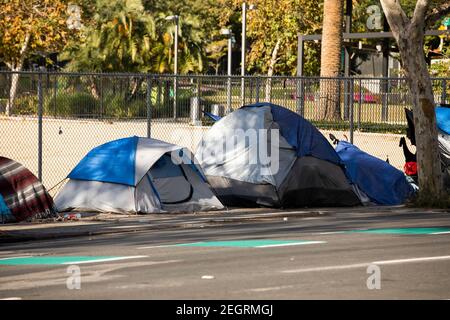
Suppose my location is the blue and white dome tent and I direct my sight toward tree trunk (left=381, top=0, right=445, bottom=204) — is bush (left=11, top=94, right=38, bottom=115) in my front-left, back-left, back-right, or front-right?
back-left

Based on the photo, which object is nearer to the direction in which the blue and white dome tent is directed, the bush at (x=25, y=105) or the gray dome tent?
the gray dome tent

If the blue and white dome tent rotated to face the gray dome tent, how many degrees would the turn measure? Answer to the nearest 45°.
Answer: approximately 45° to its left

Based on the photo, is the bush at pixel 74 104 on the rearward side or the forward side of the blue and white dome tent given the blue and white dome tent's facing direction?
on the rearward side

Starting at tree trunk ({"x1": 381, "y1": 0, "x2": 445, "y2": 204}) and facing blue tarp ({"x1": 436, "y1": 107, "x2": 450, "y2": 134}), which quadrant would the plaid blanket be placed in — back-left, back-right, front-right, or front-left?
back-left

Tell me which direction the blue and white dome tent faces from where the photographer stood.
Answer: facing the viewer and to the right of the viewer

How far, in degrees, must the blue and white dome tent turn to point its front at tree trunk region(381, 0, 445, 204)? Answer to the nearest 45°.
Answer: approximately 45° to its left

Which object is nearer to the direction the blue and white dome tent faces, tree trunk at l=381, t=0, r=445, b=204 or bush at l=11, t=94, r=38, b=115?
the tree trunk

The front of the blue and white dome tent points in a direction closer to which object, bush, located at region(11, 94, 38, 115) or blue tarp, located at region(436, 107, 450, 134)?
the blue tarp

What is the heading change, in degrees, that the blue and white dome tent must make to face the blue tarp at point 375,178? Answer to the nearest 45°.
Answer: approximately 45° to its left

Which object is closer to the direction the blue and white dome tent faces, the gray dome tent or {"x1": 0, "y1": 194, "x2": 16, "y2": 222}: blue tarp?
the gray dome tent

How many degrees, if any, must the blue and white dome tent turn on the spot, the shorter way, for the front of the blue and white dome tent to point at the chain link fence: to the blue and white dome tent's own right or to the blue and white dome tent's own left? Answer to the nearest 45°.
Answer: approximately 135° to the blue and white dome tent's own left

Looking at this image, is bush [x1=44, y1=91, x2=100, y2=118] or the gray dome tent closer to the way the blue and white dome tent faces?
the gray dome tent
